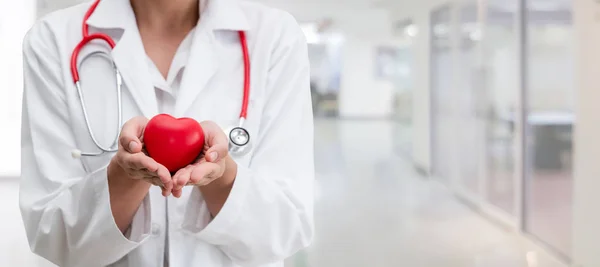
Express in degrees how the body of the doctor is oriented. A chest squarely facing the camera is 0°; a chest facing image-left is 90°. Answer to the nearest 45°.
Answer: approximately 0°
